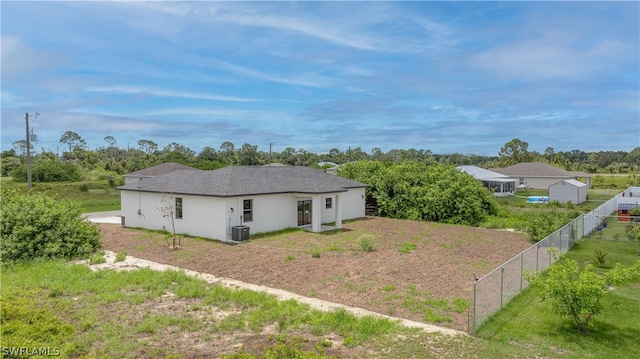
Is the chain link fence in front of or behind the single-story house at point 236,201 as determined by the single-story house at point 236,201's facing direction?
behind

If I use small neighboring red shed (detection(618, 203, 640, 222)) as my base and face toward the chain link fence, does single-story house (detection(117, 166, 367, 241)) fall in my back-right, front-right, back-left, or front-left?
front-right

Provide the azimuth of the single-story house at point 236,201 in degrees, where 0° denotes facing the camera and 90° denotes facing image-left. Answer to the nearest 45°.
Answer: approximately 135°

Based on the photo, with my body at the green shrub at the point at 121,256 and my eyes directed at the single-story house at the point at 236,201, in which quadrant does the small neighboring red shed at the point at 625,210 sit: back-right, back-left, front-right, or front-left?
front-right

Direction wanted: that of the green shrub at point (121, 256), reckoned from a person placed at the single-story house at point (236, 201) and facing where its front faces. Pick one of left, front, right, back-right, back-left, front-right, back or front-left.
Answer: left

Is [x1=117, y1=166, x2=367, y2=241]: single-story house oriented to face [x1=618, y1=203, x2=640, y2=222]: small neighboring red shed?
no

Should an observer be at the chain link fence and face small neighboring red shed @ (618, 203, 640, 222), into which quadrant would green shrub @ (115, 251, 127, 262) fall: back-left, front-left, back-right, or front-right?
back-left
